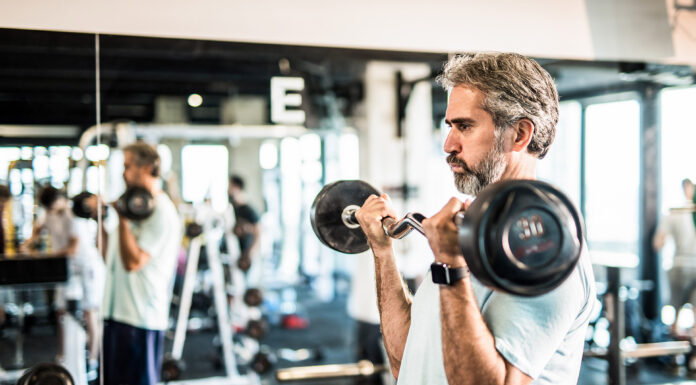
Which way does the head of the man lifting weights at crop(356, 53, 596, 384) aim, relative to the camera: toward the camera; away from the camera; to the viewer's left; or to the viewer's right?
to the viewer's left
